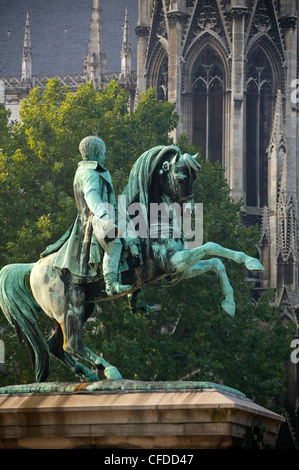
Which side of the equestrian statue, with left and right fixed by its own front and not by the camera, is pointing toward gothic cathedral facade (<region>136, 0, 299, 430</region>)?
left

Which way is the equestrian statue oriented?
to the viewer's right
